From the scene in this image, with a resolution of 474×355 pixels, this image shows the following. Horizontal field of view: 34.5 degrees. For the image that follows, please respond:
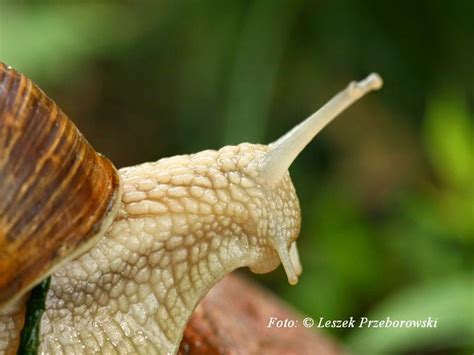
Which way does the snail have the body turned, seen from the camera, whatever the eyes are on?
to the viewer's right
